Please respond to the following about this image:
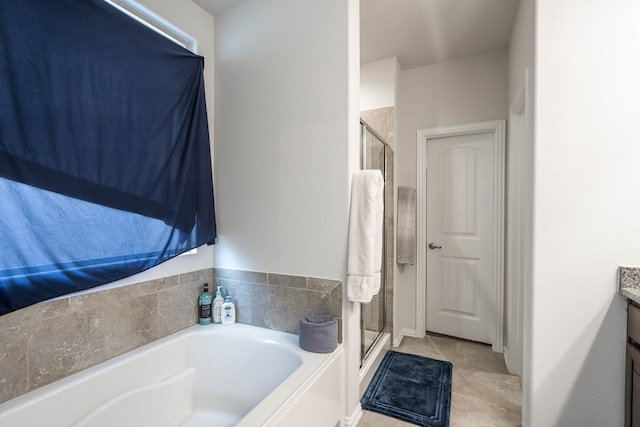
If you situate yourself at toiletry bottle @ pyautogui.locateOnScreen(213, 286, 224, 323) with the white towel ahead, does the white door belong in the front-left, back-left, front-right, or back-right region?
front-left

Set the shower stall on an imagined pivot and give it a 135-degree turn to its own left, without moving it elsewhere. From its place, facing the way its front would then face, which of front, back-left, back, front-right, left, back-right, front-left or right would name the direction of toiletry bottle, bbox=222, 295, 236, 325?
left

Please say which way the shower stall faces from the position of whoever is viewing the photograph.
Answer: facing to the right of the viewer

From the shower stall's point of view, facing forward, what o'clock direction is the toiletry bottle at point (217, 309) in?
The toiletry bottle is roughly at 5 o'clock from the shower stall.

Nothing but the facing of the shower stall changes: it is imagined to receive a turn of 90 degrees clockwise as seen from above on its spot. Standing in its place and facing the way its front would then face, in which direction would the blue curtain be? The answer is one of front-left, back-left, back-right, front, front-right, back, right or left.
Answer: front-right

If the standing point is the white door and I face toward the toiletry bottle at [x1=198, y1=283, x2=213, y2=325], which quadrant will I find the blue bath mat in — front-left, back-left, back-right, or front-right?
front-left

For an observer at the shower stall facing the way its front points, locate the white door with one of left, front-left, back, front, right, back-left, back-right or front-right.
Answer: front-left

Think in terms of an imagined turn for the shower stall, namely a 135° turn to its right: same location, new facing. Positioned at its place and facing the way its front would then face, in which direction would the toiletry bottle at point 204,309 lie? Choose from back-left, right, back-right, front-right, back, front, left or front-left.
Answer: front
